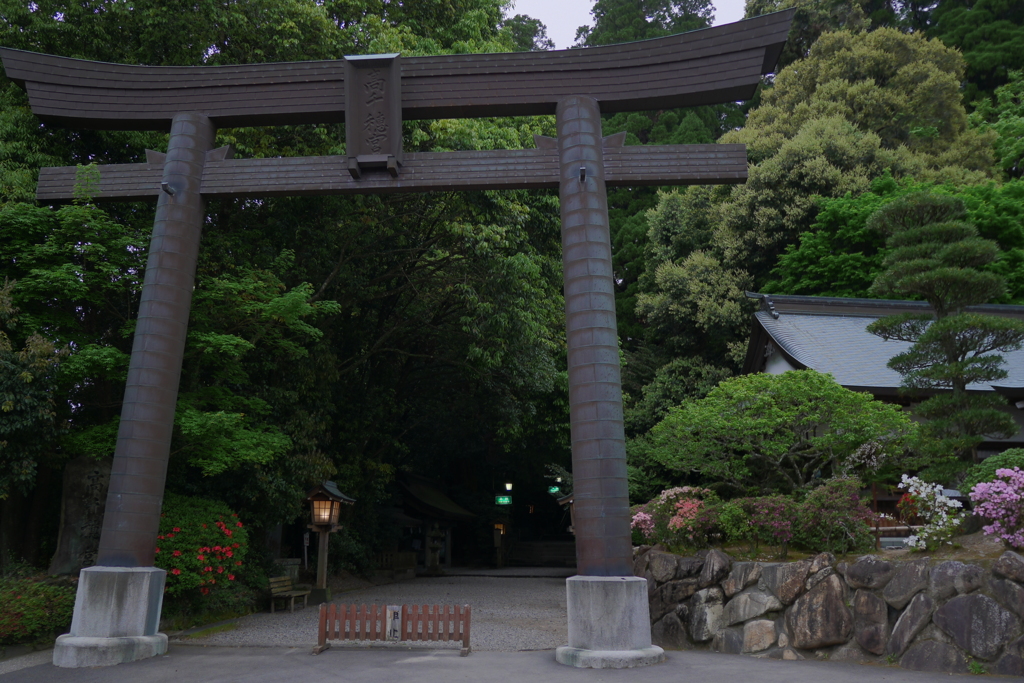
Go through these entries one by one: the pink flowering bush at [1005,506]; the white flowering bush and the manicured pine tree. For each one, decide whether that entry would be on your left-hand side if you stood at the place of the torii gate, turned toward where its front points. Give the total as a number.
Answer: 3

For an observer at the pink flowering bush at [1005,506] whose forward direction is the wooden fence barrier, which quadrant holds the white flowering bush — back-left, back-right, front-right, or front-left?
front-right

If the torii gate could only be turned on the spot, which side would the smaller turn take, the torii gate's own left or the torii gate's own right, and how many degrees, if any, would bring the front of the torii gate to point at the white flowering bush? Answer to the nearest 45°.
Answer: approximately 90° to the torii gate's own left

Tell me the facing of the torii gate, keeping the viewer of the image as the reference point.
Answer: facing the viewer

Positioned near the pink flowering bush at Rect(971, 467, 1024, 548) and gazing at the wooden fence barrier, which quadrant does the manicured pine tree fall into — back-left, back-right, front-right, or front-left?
back-right

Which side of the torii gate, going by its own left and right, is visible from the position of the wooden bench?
back

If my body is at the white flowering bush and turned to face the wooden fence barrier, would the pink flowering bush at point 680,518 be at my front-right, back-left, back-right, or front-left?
front-right

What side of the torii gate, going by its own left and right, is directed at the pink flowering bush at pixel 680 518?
left

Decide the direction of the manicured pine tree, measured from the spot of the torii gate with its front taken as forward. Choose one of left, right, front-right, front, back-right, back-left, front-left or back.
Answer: left

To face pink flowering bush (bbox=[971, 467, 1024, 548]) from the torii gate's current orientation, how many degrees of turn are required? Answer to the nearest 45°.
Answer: approximately 90° to its left

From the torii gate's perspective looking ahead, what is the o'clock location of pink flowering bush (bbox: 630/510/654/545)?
The pink flowering bush is roughly at 8 o'clock from the torii gate.
